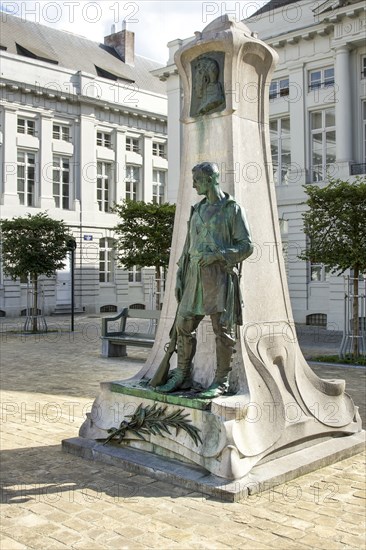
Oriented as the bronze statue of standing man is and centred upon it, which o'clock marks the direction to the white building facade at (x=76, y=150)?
The white building facade is roughly at 4 o'clock from the bronze statue of standing man.

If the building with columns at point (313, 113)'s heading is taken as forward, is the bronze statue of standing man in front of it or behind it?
in front

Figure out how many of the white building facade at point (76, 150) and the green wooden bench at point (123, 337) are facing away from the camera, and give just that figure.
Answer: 0

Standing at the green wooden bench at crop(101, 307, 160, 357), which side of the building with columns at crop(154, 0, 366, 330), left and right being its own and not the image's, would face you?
front

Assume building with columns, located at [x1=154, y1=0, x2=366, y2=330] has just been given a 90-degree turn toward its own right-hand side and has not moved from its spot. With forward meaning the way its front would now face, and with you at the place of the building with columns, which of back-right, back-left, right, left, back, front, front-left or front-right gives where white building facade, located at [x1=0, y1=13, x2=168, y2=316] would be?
front

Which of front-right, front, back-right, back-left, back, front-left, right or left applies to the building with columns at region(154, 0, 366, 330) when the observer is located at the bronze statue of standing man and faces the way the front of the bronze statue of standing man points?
back-right

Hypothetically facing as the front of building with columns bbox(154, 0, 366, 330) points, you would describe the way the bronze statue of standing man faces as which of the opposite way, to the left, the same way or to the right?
the same way

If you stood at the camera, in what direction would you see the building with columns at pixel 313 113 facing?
facing the viewer and to the left of the viewer

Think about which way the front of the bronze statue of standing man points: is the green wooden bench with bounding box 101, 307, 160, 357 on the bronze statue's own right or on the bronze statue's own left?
on the bronze statue's own right

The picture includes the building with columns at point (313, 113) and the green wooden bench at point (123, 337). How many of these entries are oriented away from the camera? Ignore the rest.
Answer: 0
